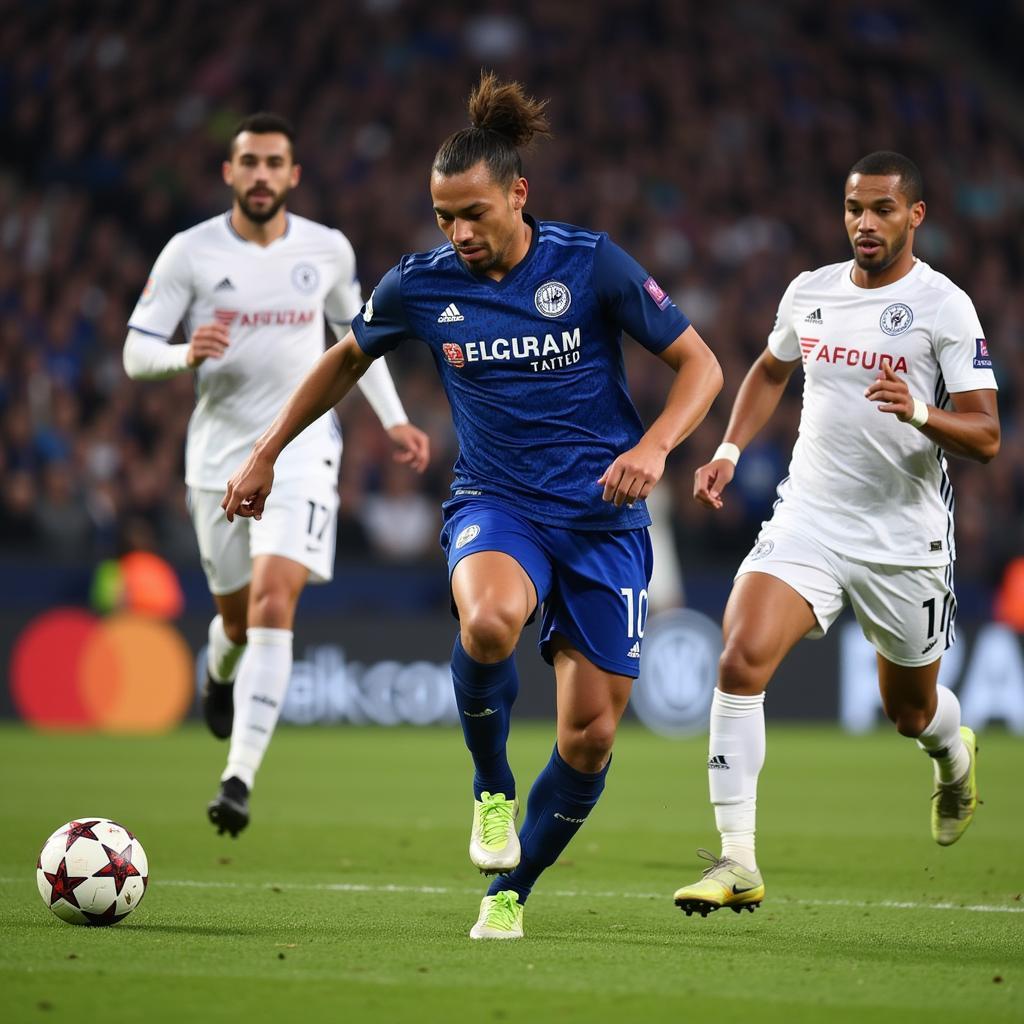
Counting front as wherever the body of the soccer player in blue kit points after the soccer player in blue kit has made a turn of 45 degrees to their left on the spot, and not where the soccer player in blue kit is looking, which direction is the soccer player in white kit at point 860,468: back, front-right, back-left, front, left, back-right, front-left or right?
left

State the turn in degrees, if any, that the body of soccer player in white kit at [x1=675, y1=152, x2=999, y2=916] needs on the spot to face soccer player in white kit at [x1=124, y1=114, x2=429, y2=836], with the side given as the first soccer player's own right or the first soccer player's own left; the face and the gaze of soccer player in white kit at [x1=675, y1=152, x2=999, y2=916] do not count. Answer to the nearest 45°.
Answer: approximately 90° to the first soccer player's own right

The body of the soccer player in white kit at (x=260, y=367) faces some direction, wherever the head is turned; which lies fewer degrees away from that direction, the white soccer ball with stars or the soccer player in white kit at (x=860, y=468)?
the white soccer ball with stars

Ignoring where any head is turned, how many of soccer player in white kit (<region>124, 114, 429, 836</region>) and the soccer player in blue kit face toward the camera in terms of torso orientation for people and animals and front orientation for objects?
2

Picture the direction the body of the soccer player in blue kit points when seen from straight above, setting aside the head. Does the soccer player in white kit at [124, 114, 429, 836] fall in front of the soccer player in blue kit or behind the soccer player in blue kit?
behind

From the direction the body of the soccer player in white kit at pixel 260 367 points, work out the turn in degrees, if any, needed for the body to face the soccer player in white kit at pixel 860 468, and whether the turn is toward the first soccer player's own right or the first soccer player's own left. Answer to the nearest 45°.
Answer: approximately 45° to the first soccer player's own left

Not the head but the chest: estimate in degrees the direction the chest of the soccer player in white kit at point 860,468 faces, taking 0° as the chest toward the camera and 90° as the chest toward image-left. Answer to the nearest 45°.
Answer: approximately 45°

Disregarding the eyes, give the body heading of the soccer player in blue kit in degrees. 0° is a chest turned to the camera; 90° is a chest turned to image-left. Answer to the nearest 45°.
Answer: approximately 0°
